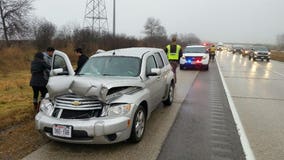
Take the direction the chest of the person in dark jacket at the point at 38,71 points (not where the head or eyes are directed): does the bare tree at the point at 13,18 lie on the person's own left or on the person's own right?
on the person's own left

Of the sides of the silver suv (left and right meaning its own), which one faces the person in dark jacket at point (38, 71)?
right

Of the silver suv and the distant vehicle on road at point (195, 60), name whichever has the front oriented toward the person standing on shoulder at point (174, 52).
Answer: the distant vehicle on road

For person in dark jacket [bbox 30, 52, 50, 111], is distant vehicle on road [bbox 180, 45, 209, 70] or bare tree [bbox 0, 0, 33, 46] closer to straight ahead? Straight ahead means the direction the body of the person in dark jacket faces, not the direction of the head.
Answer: the distant vehicle on road

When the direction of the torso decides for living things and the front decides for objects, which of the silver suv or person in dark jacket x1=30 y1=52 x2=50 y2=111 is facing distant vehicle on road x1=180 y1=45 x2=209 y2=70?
the person in dark jacket

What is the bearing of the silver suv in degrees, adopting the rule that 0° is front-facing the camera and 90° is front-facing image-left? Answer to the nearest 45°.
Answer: approximately 45°
